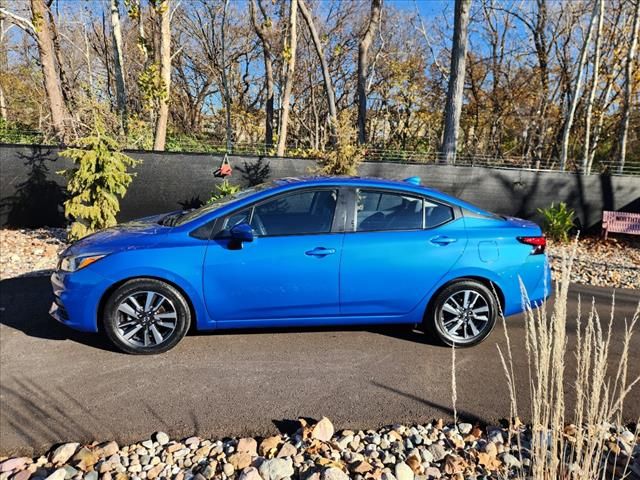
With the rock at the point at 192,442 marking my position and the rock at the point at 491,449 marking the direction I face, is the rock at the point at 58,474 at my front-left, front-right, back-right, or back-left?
back-right

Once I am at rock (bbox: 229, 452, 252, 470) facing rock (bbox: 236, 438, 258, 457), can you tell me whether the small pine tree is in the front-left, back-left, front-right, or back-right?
front-left

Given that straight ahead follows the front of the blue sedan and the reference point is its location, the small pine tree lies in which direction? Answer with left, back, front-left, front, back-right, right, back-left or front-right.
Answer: front-right

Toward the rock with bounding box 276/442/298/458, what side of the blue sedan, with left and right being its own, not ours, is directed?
left

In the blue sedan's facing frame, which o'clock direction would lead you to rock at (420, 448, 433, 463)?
The rock is roughly at 8 o'clock from the blue sedan.

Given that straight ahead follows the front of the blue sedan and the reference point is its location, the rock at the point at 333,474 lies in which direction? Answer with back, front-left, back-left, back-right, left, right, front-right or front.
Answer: left

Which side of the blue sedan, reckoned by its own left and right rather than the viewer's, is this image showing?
left

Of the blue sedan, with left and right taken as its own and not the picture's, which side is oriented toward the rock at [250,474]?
left

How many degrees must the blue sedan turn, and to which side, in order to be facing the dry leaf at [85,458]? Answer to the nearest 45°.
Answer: approximately 45° to its left

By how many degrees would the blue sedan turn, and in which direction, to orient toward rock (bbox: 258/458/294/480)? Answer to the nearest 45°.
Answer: approximately 90° to its left

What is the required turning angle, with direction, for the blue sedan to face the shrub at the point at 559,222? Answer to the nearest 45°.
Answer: approximately 135° to its right

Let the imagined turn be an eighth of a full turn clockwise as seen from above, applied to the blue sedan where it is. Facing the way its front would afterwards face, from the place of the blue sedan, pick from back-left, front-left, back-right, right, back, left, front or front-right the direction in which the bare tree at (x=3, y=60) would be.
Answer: front

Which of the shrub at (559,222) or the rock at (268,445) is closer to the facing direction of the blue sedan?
the rock
